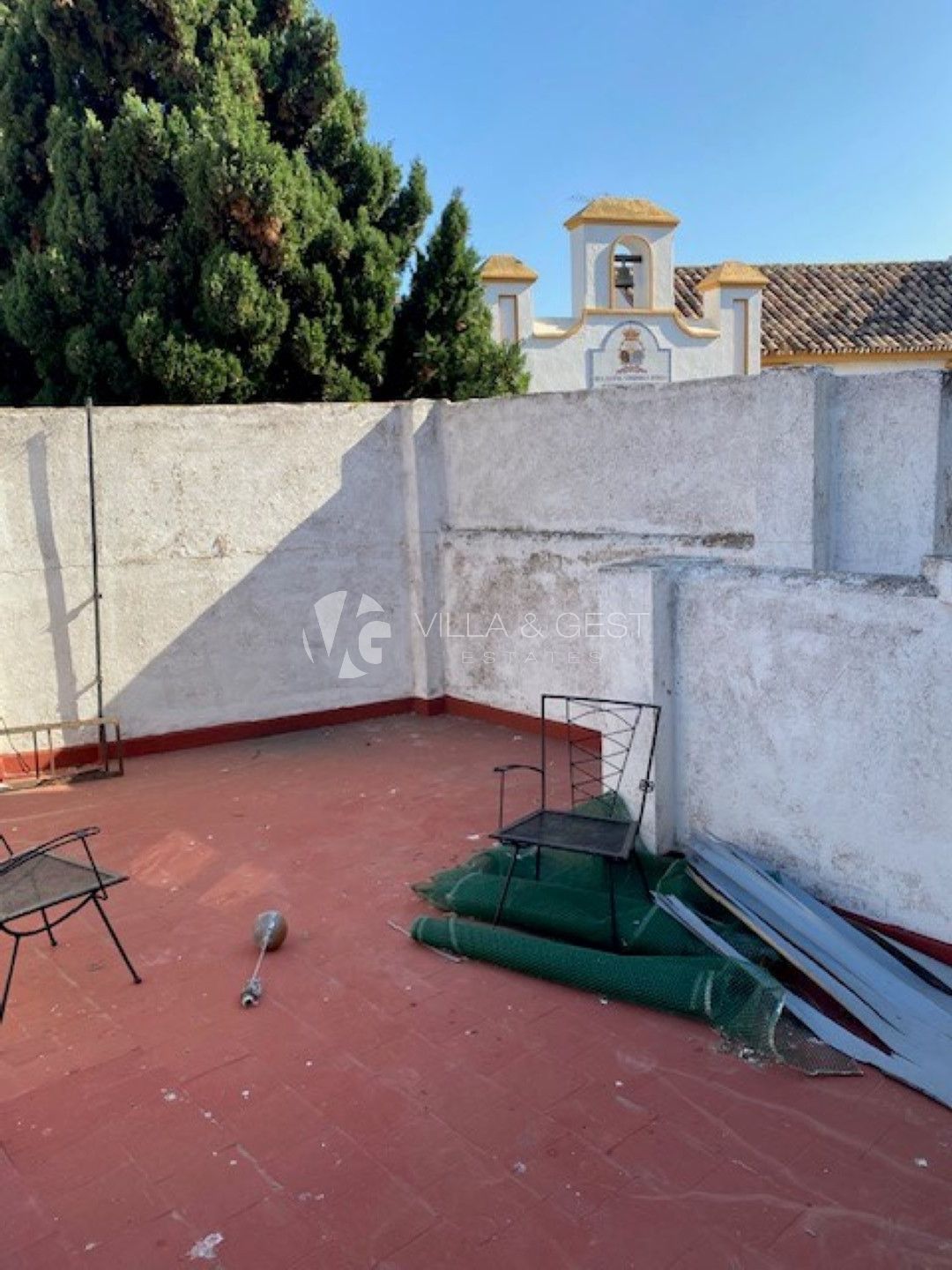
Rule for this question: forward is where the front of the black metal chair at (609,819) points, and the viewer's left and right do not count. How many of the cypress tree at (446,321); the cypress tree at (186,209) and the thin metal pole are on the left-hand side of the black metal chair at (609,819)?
0

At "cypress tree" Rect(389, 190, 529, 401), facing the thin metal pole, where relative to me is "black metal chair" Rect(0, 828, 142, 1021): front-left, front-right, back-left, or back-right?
front-left

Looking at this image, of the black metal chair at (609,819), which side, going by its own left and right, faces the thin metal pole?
right

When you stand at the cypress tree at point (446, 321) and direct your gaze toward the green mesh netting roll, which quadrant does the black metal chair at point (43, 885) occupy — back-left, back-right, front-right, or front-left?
front-right

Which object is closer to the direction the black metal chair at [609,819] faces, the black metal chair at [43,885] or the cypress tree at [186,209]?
the black metal chair

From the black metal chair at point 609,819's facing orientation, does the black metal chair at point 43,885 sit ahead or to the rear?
ahead

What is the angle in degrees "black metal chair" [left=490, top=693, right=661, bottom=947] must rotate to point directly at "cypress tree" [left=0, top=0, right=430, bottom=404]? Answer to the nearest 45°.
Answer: approximately 90° to its right

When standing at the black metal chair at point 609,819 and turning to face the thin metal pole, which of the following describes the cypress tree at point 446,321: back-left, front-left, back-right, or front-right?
front-right

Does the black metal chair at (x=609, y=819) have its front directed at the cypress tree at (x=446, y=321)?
no
